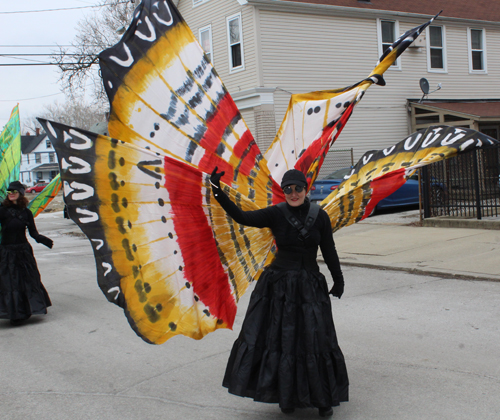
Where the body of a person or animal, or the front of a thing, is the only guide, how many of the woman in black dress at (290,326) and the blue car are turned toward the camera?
1

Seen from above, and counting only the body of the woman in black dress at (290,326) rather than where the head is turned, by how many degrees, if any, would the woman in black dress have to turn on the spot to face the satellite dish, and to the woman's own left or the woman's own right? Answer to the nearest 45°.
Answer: approximately 180°

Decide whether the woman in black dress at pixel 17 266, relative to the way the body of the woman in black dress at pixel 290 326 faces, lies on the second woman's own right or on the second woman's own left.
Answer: on the second woman's own right

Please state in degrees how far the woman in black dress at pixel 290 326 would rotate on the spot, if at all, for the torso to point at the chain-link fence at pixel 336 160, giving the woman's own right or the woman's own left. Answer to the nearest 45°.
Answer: approximately 180°

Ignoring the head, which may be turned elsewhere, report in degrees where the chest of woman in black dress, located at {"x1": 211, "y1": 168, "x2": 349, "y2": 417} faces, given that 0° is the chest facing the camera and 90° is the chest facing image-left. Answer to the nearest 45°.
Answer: approximately 0°

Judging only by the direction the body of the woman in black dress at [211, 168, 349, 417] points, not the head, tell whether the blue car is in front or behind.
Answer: behind
